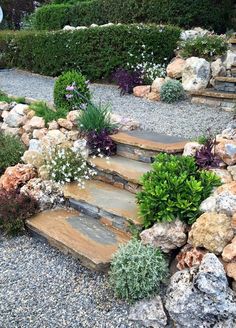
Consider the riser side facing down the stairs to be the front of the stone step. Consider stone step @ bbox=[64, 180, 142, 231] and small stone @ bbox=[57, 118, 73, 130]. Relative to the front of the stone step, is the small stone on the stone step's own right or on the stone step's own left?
on the stone step's own right

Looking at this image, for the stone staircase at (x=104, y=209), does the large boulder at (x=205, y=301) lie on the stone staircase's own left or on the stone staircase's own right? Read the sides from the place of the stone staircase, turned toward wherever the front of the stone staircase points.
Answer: on the stone staircase's own left

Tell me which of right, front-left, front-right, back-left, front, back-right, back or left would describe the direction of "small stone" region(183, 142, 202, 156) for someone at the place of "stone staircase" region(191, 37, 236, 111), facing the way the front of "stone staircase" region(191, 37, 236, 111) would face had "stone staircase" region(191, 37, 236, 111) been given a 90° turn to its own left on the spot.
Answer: front-right

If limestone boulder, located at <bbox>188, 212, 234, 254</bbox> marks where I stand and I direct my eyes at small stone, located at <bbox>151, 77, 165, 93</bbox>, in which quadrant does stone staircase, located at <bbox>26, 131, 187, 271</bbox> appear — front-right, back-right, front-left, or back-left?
front-left

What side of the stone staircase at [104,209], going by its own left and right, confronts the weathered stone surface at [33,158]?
right

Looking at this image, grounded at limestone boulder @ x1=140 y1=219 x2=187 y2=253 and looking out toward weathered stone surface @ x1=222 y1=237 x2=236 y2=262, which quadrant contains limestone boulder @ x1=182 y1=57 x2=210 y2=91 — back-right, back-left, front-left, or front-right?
back-left

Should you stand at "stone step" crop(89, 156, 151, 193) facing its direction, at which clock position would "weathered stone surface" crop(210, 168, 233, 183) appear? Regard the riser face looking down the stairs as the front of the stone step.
The weathered stone surface is roughly at 9 o'clock from the stone step.

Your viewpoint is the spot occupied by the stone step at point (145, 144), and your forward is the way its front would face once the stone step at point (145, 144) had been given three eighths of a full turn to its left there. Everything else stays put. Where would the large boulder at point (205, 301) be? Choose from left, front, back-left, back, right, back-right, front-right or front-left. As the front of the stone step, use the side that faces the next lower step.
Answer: right

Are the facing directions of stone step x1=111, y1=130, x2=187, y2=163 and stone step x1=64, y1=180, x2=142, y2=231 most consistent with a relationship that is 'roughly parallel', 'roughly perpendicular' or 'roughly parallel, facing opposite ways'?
roughly parallel

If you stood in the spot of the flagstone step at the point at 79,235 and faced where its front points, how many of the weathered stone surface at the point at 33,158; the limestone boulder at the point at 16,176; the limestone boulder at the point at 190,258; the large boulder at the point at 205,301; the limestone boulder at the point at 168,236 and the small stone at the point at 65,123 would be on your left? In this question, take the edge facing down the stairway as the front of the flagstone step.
3

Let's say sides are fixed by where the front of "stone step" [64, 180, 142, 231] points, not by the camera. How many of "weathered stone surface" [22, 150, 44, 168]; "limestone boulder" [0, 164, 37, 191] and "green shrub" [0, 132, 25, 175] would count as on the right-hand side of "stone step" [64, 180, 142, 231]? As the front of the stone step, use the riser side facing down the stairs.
3

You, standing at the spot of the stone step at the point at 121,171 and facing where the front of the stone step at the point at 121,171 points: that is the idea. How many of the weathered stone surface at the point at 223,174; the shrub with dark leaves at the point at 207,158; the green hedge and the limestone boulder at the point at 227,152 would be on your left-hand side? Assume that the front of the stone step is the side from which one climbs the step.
3

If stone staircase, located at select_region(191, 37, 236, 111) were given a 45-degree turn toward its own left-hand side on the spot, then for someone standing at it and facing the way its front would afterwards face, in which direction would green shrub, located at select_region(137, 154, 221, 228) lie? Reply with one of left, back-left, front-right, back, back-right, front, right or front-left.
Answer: front

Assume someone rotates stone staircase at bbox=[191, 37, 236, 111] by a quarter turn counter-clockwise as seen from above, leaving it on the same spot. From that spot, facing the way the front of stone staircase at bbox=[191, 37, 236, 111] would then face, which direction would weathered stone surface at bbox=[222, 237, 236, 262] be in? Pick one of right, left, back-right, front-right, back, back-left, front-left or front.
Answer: front-right

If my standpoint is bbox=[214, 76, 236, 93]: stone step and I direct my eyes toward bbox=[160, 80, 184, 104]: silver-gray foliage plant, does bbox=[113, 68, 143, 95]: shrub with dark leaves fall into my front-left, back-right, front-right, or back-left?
front-right

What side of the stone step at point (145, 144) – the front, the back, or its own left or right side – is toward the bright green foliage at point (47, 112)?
right
